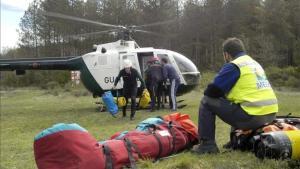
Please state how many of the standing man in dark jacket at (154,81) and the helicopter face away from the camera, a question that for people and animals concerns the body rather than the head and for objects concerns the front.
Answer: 1

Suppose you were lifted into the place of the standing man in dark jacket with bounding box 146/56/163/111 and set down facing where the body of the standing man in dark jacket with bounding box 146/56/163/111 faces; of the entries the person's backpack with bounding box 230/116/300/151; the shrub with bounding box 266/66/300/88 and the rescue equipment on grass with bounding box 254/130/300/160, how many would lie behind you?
2

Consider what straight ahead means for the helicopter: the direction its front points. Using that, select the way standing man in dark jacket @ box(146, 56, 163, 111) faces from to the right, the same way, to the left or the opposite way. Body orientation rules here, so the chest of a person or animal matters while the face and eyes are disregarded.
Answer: to the left

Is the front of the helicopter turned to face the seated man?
no

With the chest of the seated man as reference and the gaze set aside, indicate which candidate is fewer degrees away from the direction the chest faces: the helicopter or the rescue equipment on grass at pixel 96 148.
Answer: the helicopter

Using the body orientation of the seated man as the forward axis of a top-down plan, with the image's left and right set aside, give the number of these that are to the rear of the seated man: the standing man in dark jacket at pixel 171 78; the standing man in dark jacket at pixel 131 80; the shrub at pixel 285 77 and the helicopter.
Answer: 0

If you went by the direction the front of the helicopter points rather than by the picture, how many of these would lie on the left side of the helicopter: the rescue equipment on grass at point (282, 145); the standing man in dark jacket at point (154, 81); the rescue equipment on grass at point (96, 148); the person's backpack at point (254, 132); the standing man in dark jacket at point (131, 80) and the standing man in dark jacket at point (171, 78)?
0

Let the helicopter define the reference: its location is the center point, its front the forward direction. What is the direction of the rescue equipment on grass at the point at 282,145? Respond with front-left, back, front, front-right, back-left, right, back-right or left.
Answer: right

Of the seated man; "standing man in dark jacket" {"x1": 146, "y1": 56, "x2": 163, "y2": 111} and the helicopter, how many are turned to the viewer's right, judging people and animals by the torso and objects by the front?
1

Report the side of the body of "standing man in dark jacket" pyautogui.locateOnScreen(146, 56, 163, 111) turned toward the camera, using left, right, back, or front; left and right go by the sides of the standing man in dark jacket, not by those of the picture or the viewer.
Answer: back

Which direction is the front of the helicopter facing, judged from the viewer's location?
facing to the right of the viewer

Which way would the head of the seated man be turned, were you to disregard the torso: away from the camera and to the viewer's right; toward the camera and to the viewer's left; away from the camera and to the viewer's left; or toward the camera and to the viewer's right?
away from the camera and to the viewer's left

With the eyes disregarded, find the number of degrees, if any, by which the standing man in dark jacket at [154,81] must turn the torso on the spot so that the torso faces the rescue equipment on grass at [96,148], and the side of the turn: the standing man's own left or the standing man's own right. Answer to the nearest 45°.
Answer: approximately 180°

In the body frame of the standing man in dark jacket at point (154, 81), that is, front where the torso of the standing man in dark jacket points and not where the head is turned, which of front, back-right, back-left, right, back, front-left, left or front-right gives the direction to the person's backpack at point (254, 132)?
back
